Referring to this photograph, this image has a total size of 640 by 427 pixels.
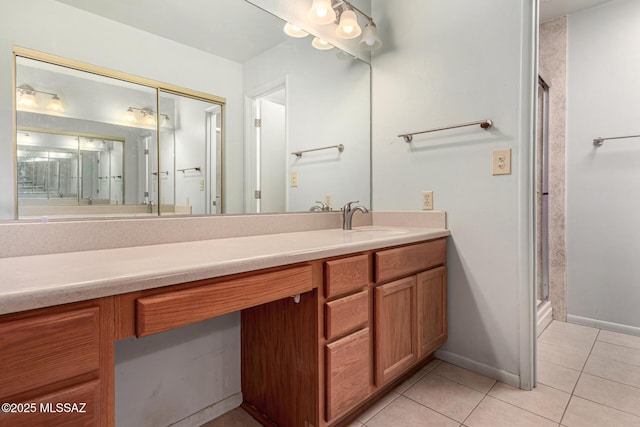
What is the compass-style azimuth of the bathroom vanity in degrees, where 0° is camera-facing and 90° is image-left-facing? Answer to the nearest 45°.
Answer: approximately 315°

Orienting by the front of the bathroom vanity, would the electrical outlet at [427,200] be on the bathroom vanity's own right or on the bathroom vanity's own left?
on the bathroom vanity's own left

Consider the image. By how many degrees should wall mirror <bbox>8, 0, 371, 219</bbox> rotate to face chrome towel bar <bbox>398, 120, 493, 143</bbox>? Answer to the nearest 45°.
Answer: approximately 45° to its left

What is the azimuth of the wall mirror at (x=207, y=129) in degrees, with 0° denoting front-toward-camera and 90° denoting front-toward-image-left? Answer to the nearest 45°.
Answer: approximately 315°

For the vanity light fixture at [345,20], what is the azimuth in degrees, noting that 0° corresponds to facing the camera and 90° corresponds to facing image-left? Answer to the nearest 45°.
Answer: approximately 315°

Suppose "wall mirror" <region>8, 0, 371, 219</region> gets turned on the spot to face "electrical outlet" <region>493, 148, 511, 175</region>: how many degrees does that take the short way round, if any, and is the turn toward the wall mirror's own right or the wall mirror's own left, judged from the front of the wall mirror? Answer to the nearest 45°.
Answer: approximately 45° to the wall mirror's own left

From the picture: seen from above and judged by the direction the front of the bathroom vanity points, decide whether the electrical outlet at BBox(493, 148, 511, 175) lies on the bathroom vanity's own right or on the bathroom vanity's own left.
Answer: on the bathroom vanity's own left

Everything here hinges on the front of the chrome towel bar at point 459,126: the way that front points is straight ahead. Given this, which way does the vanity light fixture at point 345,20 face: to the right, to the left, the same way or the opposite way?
to the left
